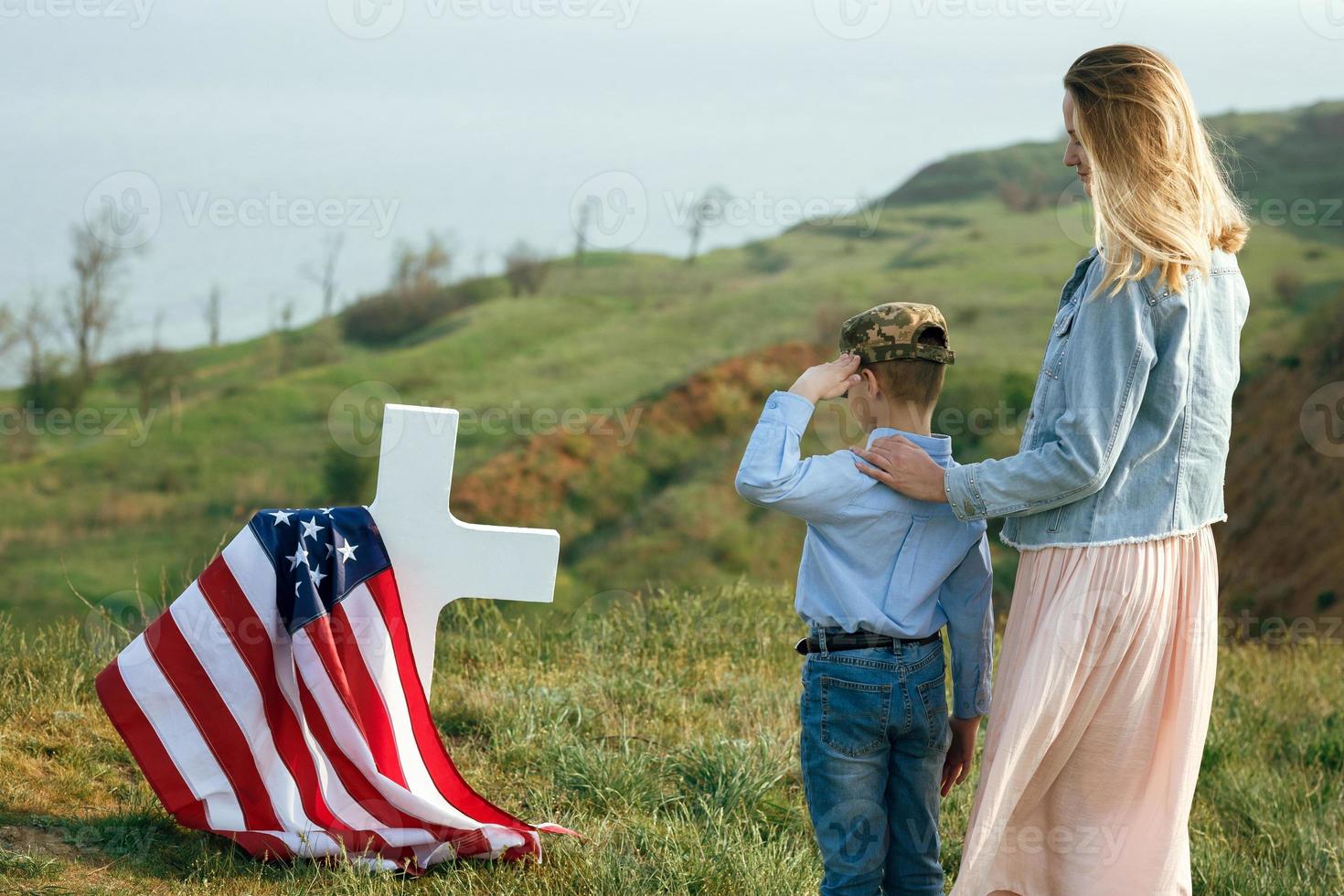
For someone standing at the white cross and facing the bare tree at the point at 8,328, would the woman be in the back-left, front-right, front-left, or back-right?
back-right

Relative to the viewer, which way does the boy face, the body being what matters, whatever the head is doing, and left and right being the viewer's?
facing away from the viewer and to the left of the viewer

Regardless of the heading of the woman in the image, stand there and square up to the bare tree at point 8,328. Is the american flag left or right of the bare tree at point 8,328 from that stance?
left

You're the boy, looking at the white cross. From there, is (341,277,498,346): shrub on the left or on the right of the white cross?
right
